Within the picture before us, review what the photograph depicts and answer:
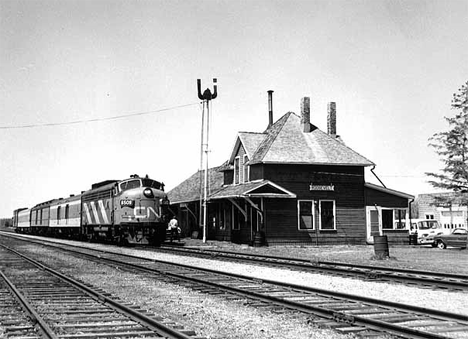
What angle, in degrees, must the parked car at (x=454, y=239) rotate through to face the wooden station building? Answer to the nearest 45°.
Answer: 0° — it already faces it

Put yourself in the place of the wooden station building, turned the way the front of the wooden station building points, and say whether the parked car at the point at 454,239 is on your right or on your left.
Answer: on your left

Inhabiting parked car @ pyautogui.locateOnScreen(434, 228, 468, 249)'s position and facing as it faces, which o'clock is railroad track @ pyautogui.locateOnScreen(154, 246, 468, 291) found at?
The railroad track is roughly at 9 o'clock from the parked car.

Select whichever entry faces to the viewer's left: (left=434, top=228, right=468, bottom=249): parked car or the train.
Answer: the parked car

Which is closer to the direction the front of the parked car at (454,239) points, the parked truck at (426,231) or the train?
the train

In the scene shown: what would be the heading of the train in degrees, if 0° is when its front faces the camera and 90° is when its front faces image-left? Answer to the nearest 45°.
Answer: approximately 315°

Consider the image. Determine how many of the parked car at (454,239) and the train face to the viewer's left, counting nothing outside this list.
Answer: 1

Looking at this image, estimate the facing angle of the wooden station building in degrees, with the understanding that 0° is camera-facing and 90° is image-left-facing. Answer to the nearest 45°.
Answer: approximately 45°

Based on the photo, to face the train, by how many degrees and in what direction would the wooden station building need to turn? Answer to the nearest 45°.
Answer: approximately 90° to its right

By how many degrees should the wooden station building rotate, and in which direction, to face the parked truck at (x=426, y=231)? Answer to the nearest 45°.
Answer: approximately 180°

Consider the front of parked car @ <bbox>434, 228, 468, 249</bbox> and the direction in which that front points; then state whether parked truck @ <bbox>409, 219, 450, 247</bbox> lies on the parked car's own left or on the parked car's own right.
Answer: on the parked car's own right

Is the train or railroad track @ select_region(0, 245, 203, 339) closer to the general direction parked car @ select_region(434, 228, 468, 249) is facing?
the train

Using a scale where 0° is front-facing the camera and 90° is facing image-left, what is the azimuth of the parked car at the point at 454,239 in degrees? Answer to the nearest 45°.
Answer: approximately 90°
